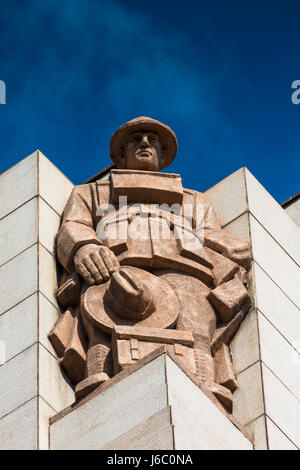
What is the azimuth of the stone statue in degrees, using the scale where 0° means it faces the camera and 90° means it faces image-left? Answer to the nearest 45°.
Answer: approximately 0°

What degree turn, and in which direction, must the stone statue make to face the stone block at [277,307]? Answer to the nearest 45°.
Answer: approximately 135° to its left

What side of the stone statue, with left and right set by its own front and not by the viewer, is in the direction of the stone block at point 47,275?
right

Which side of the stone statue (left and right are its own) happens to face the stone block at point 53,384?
right
